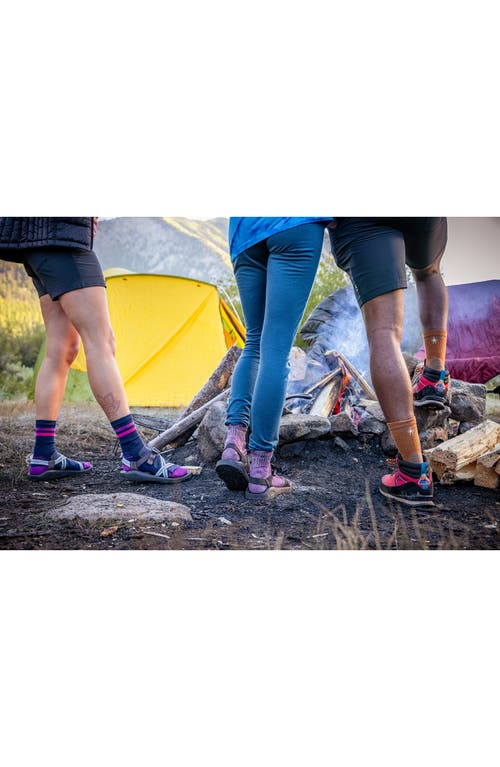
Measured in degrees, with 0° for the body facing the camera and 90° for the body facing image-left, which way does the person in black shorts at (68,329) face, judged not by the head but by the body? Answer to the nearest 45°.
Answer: approximately 270°

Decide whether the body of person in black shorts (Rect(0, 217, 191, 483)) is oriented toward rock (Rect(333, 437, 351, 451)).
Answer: yes

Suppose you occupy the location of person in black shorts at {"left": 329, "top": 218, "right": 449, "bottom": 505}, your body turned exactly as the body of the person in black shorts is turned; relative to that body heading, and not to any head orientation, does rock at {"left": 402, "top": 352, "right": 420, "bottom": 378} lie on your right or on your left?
on your right

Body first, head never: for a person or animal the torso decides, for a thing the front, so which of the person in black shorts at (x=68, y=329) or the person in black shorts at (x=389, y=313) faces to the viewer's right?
the person in black shorts at (x=68, y=329)

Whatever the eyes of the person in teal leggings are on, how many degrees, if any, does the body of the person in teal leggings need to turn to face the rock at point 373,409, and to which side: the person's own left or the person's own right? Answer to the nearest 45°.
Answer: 0° — they already face it

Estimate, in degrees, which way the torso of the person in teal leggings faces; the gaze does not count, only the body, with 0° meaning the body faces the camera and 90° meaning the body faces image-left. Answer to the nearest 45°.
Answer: approximately 225°

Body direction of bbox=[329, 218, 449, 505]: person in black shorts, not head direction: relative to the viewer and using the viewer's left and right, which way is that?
facing away from the viewer and to the left of the viewer

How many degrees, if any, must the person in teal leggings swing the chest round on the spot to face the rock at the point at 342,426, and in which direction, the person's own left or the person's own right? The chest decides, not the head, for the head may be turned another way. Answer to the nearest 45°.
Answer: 0° — they already face it
